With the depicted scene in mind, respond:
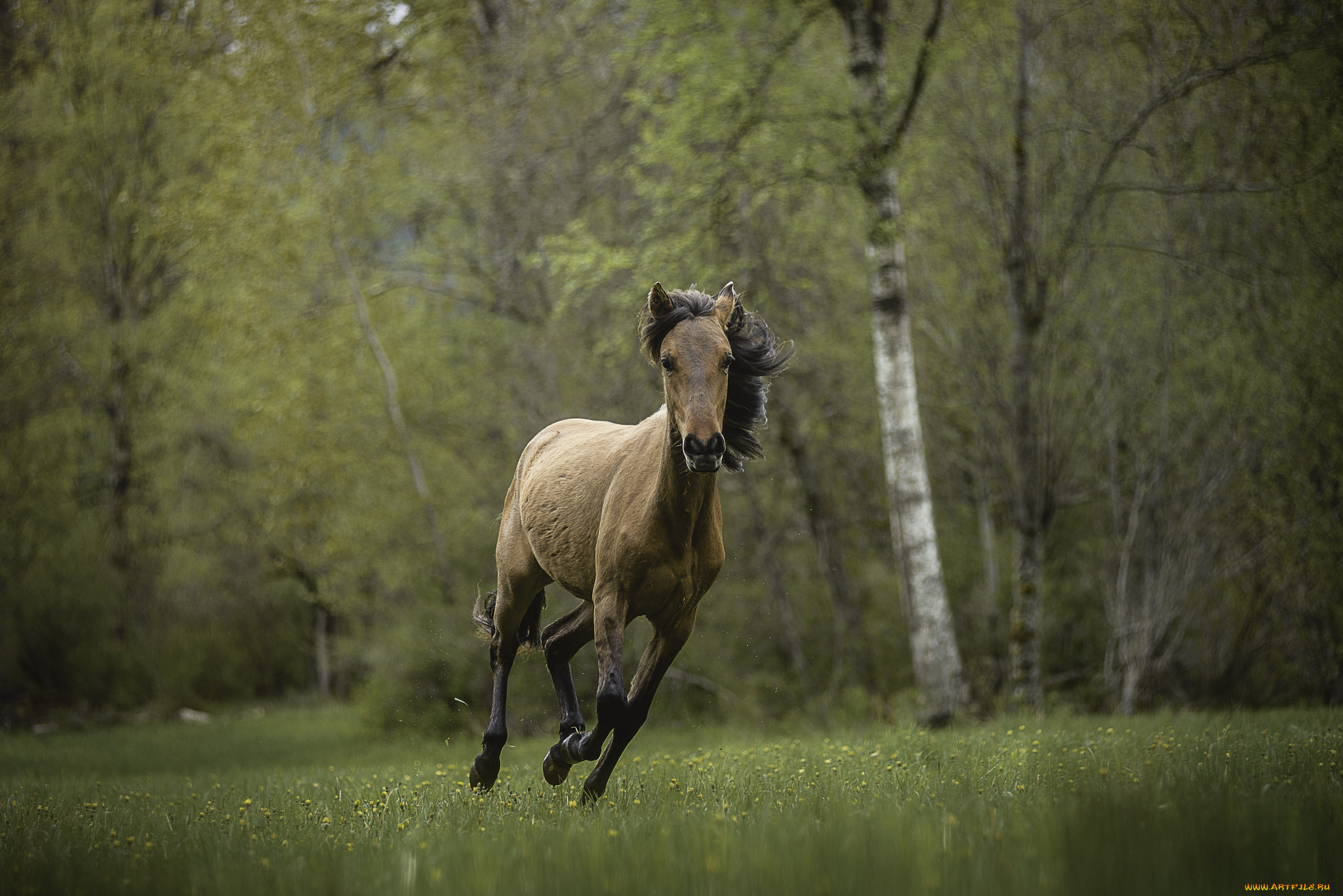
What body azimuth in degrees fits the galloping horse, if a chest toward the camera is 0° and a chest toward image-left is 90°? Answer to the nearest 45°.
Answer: approximately 315°

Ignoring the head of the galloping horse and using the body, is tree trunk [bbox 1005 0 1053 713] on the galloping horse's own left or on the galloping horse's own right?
on the galloping horse's own left
